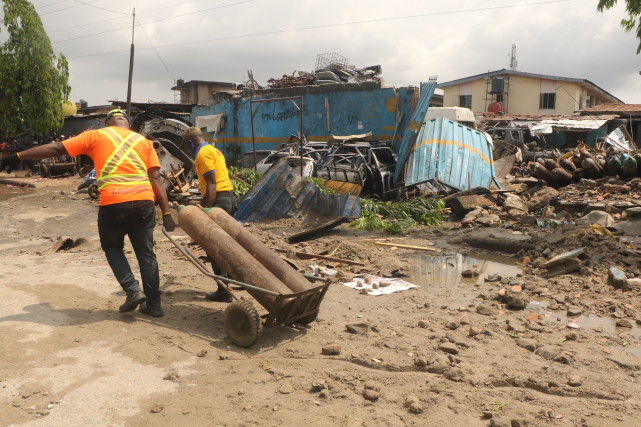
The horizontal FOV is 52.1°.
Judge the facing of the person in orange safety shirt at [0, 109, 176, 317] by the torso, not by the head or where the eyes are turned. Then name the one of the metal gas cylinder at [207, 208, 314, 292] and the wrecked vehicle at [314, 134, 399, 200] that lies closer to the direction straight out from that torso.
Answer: the wrecked vehicle

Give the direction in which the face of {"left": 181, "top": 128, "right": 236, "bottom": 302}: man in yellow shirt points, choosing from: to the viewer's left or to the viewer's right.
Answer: to the viewer's left

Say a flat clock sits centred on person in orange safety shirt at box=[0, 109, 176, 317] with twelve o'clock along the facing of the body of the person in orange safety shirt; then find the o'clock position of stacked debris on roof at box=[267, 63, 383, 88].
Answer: The stacked debris on roof is roughly at 1 o'clock from the person in orange safety shirt.

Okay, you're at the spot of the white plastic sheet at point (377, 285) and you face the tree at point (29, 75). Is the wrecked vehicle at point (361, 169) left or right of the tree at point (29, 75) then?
right

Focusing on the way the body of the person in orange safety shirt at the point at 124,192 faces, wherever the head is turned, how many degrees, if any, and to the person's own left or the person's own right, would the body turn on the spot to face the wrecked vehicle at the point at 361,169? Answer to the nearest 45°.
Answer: approximately 45° to the person's own right

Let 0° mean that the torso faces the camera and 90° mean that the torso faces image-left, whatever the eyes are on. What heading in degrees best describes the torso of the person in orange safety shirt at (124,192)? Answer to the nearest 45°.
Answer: approximately 180°

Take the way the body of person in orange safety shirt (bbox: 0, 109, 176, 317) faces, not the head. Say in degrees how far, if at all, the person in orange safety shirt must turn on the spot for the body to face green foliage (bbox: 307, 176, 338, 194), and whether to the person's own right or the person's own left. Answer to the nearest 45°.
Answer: approximately 45° to the person's own right

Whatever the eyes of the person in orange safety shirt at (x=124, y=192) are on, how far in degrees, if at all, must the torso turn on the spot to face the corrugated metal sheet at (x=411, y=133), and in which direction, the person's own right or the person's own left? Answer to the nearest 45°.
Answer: approximately 45° to the person's own right
